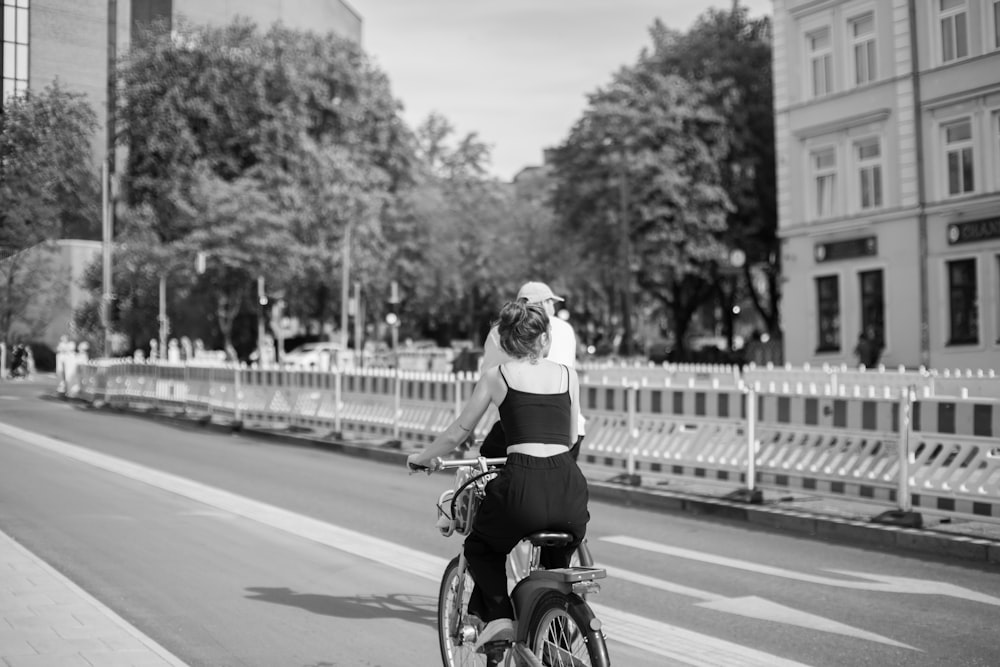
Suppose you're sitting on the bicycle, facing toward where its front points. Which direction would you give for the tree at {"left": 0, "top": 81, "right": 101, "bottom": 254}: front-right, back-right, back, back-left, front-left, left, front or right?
front

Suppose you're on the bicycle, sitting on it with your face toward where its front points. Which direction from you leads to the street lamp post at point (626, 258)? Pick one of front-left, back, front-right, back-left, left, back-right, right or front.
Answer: front-right

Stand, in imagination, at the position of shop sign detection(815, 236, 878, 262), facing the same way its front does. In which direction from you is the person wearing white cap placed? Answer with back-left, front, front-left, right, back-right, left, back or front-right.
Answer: front-left

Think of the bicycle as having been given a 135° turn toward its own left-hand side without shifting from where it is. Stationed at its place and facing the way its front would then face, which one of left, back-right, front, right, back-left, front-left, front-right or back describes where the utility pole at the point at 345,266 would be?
back

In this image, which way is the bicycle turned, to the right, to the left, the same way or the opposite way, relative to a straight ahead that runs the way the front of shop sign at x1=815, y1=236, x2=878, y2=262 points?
to the right

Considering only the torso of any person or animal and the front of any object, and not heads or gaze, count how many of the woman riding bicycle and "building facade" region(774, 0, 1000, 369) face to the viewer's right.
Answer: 0

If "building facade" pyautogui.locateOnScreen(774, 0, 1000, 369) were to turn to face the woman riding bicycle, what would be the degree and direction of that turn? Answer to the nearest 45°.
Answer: approximately 45° to its left

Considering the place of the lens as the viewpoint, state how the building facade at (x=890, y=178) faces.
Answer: facing the viewer and to the left of the viewer

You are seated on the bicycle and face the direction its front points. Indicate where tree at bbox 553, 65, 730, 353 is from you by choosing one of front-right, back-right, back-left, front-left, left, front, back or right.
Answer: front-right

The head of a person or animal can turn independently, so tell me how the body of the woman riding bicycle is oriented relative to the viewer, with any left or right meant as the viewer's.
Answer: facing away from the viewer and to the left of the viewer

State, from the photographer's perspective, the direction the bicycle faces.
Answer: facing away from the viewer and to the left of the viewer

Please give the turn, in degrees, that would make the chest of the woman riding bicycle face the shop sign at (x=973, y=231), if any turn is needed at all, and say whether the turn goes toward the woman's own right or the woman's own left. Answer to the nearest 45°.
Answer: approximately 90° to the woman's own right

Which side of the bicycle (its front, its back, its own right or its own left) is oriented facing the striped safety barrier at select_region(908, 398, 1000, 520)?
right

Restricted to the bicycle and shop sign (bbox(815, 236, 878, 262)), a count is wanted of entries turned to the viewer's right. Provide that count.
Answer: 0
